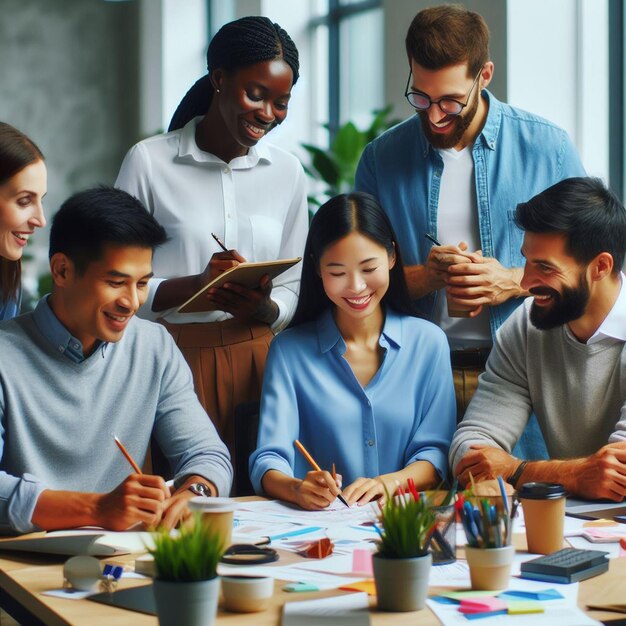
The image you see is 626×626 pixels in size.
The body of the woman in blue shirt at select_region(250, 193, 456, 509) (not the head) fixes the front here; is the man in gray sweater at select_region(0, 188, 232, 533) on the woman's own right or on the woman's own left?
on the woman's own right

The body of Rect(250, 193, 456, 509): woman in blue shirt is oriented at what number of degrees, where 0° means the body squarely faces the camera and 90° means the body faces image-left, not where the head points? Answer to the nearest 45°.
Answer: approximately 0°

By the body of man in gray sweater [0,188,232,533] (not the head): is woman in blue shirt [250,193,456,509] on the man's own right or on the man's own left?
on the man's own left

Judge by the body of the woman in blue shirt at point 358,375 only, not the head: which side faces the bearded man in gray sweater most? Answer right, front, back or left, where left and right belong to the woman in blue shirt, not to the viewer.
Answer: left

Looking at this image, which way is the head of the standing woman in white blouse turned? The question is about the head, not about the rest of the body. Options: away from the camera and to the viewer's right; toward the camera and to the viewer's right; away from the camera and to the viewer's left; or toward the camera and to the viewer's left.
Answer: toward the camera and to the viewer's right

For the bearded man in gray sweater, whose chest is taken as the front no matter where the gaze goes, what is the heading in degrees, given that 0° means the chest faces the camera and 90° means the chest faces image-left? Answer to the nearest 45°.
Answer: approximately 45°
